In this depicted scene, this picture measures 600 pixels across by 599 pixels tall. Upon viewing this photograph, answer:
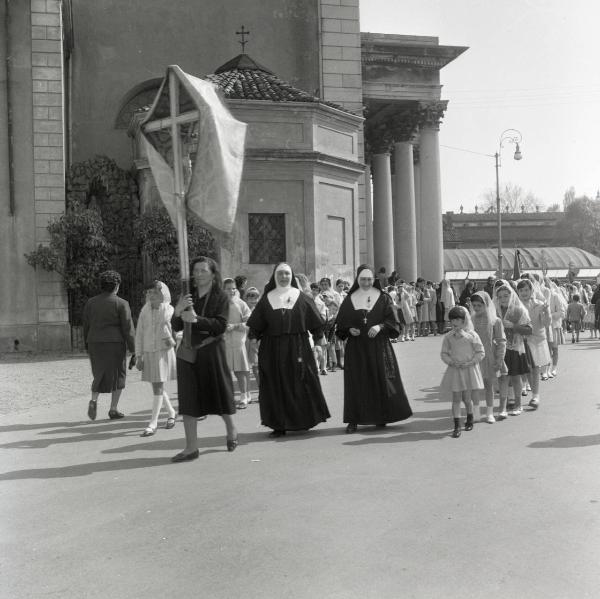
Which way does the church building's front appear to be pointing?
to the viewer's right

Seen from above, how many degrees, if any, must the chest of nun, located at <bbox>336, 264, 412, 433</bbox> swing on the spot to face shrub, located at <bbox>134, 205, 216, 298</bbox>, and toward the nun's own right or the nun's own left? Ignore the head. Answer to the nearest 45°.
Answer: approximately 135° to the nun's own right

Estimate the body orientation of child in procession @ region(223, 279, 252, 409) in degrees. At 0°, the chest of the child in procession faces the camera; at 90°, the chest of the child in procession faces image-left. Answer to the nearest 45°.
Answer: approximately 45°

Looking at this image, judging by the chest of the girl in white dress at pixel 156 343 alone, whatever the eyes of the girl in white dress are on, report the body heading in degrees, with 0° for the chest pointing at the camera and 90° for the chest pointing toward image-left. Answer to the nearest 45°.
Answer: approximately 45°

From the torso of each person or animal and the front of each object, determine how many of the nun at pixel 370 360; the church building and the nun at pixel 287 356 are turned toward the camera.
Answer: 2

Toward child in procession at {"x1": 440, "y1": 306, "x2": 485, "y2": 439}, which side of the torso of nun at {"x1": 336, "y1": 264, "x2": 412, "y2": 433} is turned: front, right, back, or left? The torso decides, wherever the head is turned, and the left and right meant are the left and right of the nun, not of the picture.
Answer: left
